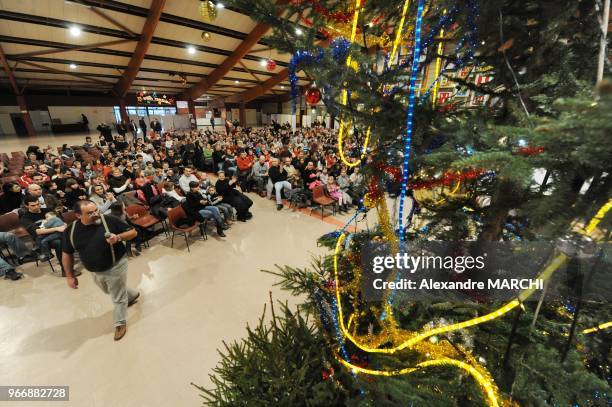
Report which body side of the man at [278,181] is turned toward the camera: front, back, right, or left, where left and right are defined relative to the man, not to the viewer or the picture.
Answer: front

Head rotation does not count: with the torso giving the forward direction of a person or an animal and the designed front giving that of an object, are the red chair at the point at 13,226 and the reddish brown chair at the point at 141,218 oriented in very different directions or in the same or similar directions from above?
same or similar directions

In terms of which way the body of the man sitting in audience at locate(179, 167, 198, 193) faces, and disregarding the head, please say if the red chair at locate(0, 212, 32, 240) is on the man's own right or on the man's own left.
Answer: on the man's own right

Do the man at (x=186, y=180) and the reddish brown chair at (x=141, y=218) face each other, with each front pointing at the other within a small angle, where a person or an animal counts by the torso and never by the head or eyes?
no

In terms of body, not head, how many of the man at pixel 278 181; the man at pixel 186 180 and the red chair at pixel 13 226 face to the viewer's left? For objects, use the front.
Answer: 0

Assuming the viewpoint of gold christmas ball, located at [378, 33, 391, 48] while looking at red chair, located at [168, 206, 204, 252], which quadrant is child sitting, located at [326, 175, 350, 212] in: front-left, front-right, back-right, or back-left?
front-right

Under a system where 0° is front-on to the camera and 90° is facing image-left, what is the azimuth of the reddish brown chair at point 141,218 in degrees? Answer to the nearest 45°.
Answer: approximately 315°

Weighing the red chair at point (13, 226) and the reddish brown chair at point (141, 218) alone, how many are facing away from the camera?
0

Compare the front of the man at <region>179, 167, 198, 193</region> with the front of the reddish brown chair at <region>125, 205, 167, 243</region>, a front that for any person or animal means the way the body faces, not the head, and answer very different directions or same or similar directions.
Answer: same or similar directions

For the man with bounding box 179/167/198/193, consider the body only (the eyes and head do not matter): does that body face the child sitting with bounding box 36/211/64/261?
no

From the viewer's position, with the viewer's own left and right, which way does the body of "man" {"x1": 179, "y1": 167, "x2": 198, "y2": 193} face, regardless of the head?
facing the viewer and to the right of the viewer

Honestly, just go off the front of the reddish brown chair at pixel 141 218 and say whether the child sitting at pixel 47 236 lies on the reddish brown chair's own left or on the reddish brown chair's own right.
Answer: on the reddish brown chair's own right
